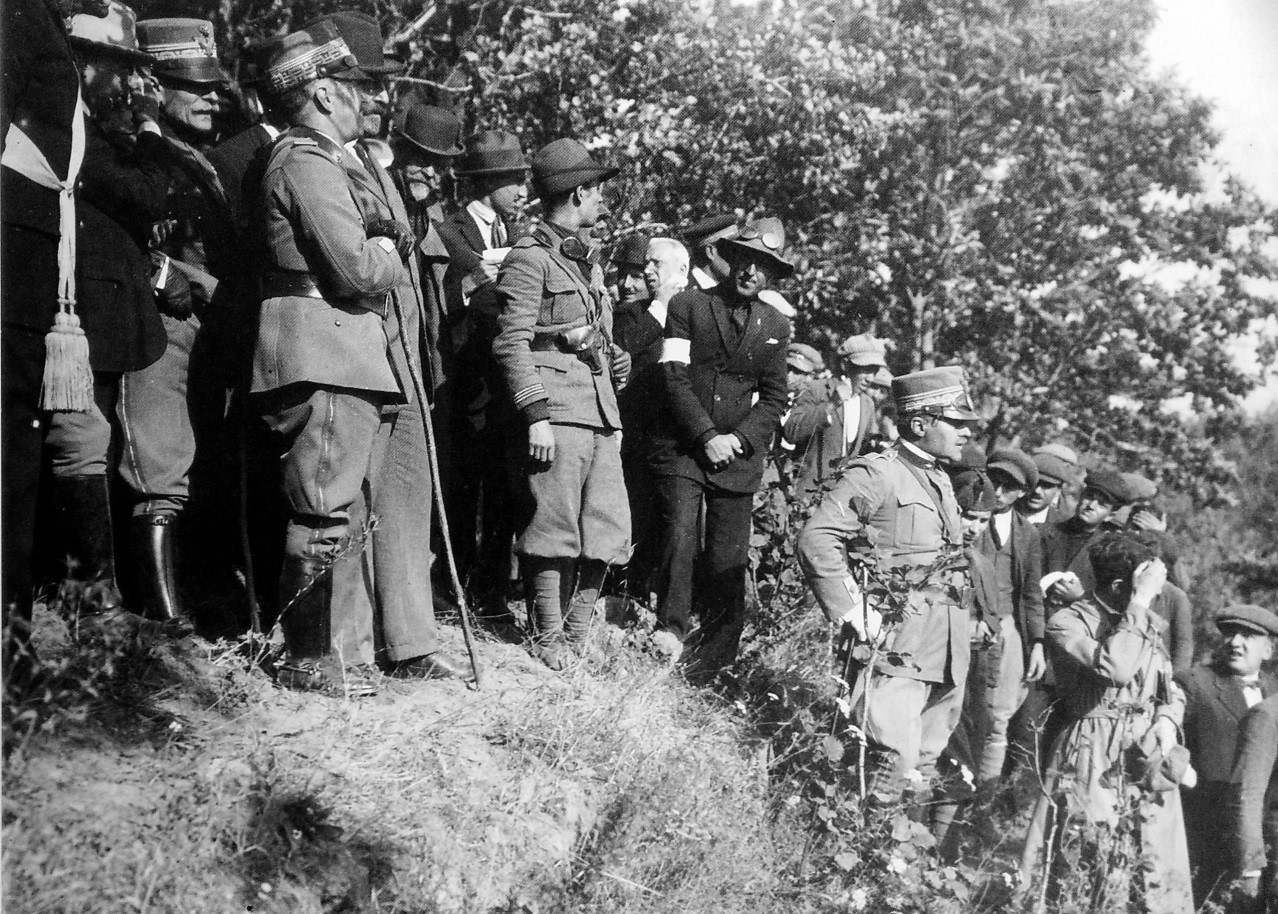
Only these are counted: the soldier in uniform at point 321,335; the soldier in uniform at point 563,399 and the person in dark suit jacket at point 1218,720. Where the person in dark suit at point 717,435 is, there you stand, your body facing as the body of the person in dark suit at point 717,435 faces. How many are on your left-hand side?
1

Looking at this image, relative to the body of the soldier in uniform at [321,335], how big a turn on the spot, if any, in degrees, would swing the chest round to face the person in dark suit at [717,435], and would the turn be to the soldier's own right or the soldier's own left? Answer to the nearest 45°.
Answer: approximately 45° to the soldier's own left

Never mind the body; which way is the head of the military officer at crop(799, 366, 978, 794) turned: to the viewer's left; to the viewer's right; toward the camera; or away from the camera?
to the viewer's right

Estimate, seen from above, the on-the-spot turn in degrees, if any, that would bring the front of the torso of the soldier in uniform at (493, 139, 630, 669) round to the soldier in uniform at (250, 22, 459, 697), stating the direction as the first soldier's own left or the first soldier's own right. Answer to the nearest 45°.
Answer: approximately 90° to the first soldier's own right

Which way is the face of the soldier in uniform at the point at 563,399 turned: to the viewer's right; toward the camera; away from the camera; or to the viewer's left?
to the viewer's right

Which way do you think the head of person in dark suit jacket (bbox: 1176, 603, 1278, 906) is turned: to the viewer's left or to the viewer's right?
to the viewer's left

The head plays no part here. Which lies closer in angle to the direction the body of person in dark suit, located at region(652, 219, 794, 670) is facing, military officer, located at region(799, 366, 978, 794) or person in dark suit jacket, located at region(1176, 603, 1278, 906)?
the military officer

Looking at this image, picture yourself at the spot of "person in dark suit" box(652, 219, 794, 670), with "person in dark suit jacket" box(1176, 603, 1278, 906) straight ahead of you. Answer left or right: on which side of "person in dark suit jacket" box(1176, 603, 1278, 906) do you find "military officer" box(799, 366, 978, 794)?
right

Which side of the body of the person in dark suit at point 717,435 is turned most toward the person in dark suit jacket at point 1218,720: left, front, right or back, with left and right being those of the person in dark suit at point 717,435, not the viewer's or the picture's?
left

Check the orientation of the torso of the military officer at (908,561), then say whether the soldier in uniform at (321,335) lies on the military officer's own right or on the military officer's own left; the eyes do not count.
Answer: on the military officer's own right

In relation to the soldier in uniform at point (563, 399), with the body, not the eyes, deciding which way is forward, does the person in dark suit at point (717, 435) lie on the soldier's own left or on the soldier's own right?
on the soldier's own left

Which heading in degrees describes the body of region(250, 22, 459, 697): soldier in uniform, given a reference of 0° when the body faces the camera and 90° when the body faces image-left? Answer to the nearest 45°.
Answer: approximately 270°
